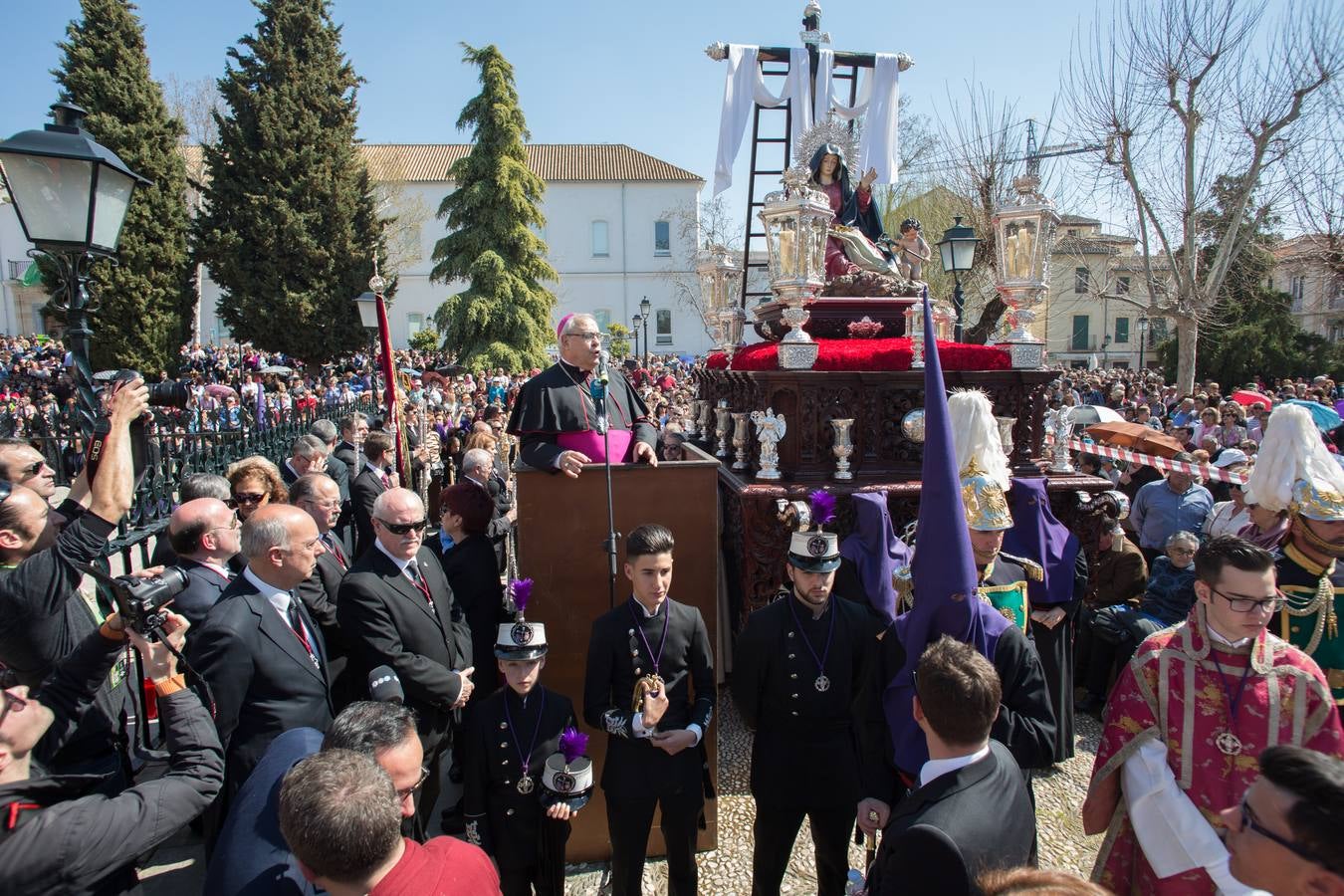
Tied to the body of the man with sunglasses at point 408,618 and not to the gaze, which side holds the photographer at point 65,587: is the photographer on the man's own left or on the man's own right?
on the man's own right

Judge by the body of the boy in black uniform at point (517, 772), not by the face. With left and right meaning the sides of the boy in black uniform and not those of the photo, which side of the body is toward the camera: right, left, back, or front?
front

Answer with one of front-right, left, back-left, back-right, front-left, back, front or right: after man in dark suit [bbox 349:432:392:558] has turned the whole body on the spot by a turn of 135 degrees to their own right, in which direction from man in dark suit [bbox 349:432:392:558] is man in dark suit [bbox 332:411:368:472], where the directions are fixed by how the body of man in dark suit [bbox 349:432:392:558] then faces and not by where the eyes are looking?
back-right

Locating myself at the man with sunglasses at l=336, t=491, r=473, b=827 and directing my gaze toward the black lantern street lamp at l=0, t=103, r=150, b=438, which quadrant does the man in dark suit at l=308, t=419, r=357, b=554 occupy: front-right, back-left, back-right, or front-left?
front-right

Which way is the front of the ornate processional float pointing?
toward the camera

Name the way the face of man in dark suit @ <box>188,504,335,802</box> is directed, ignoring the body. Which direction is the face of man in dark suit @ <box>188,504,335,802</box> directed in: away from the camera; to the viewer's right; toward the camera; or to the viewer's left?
to the viewer's right

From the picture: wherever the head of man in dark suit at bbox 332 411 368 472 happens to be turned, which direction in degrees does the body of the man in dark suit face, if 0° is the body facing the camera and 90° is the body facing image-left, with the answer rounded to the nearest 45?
approximately 270°

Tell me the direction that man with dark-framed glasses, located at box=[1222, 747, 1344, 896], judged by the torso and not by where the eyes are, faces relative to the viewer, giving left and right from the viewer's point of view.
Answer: facing to the left of the viewer

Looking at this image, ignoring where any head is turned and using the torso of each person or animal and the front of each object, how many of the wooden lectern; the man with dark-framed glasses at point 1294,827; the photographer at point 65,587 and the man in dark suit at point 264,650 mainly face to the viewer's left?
1

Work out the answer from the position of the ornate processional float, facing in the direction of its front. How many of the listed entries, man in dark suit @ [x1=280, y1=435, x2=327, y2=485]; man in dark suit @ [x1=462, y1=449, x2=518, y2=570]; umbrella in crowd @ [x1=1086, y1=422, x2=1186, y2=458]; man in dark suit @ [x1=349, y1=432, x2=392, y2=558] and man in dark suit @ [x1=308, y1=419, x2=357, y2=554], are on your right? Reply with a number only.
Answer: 4

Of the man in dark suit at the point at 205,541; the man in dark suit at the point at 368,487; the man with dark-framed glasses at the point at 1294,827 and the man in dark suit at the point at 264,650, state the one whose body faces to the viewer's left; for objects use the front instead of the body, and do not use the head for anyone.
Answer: the man with dark-framed glasses

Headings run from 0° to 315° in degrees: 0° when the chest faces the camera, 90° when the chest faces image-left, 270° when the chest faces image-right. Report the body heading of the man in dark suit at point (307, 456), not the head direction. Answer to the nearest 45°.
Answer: approximately 270°

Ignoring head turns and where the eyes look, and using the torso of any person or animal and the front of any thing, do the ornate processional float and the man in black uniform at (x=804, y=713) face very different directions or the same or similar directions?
same or similar directions
